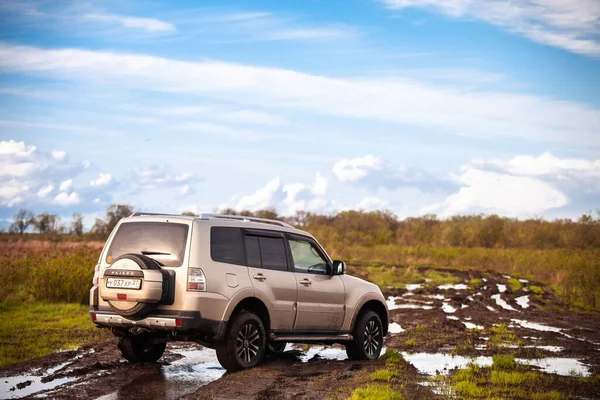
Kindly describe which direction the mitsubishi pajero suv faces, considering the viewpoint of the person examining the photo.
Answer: facing away from the viewer and to the right of the viewer
